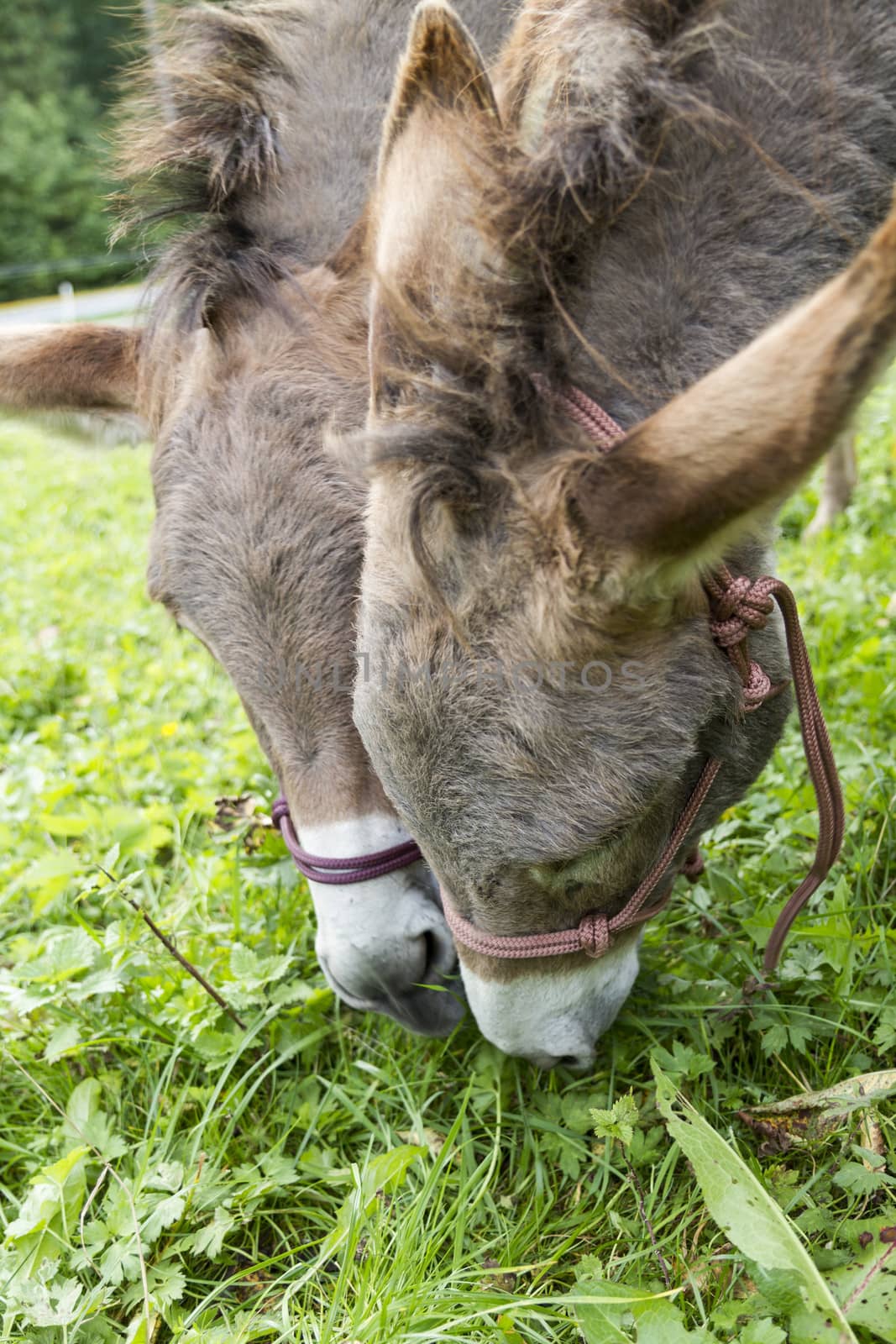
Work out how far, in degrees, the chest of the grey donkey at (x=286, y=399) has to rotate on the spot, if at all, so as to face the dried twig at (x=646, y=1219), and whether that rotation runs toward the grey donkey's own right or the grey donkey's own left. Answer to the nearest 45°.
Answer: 0° — it already faces it

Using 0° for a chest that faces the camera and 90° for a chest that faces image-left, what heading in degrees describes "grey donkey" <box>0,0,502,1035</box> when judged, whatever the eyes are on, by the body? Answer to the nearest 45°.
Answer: approximately 0°
